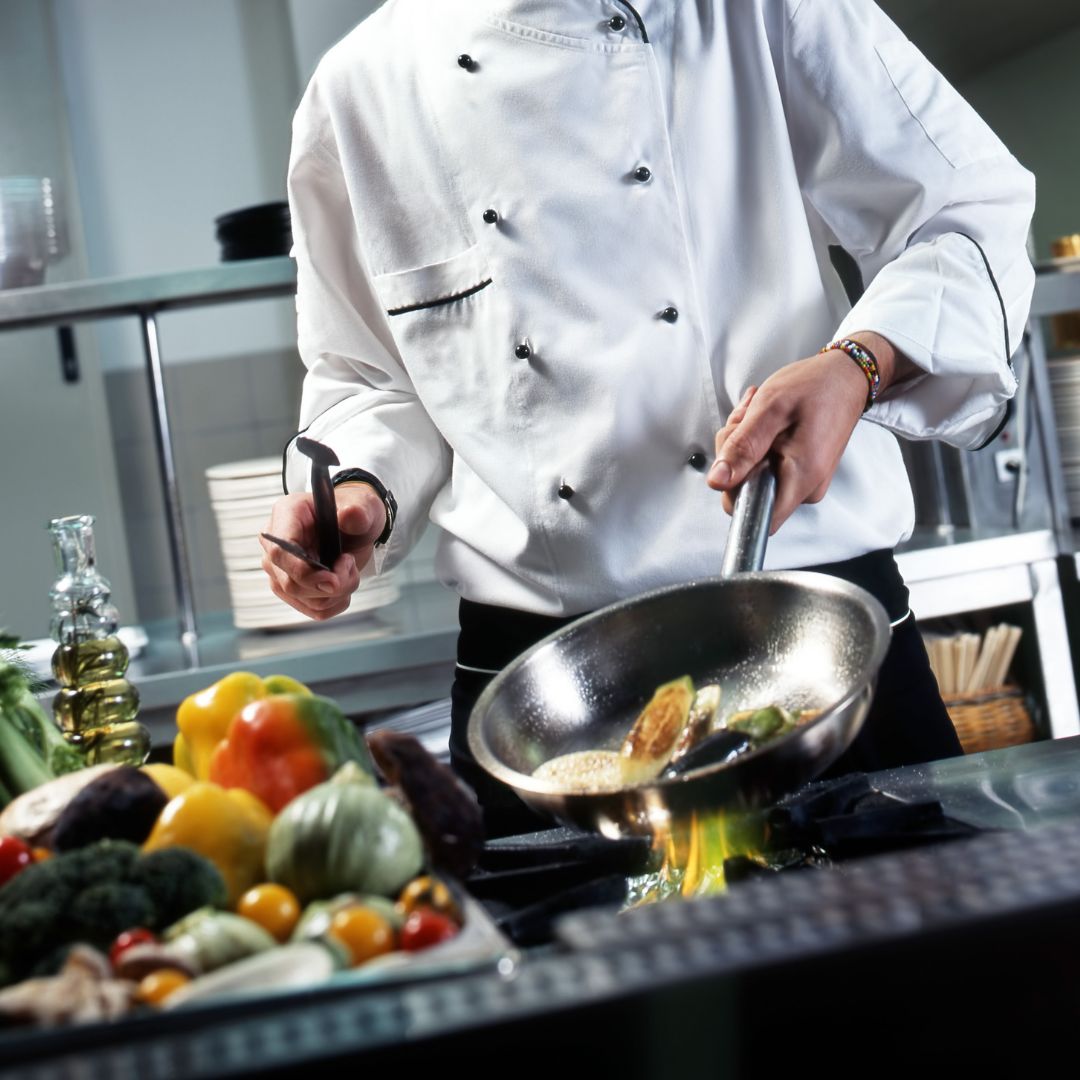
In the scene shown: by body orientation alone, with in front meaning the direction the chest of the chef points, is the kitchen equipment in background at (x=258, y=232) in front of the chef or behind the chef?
behind

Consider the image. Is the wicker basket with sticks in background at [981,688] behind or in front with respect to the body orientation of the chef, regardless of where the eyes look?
behind

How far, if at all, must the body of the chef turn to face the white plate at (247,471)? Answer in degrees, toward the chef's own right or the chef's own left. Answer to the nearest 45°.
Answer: approximately 135° to the chef's own right

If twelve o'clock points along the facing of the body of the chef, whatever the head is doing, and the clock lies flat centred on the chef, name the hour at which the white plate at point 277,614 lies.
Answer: The white plate is roughly at 5 o'clock from the chef.

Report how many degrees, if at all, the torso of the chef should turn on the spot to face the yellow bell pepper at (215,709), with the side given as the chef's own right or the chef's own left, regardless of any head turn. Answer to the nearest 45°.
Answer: approximately 45° to the chef's own right

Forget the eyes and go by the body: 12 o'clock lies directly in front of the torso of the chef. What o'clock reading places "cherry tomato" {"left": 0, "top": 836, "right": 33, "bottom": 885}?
The cherry tomato is roughly at 1 o'clock from the chef.

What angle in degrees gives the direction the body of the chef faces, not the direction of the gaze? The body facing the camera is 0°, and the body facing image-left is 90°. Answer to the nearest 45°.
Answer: approximately 0°

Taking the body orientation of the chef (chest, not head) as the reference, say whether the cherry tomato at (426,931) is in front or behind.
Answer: in front

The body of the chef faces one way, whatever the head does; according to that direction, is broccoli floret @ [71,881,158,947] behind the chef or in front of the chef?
in front

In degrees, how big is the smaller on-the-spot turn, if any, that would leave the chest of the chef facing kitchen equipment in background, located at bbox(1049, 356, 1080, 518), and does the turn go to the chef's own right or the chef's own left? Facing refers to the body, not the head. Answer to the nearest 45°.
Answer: approximately 135° to the chef's own left
